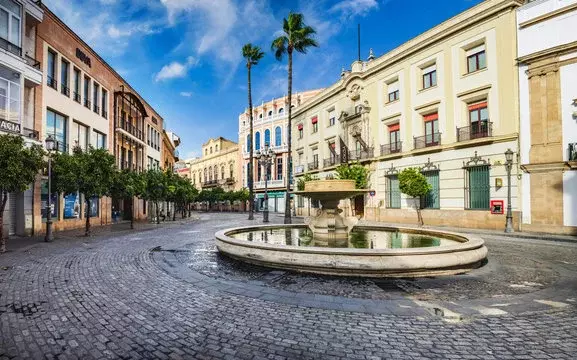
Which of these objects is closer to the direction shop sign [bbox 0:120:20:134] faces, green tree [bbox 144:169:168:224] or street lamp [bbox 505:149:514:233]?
the street lamp

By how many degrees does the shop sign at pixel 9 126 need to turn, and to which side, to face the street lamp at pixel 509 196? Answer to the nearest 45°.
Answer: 0° — it already faces it

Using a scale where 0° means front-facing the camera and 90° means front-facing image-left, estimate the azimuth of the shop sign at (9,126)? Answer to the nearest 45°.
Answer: approximately 315°

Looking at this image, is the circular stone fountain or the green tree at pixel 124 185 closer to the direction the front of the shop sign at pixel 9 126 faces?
the circular stone fountain

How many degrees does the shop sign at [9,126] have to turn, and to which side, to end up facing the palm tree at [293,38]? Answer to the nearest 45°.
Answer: approximately 45° to its left

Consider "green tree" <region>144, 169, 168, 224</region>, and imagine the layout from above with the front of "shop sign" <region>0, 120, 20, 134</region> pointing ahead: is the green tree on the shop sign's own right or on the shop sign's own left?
on the shop sign's own left
